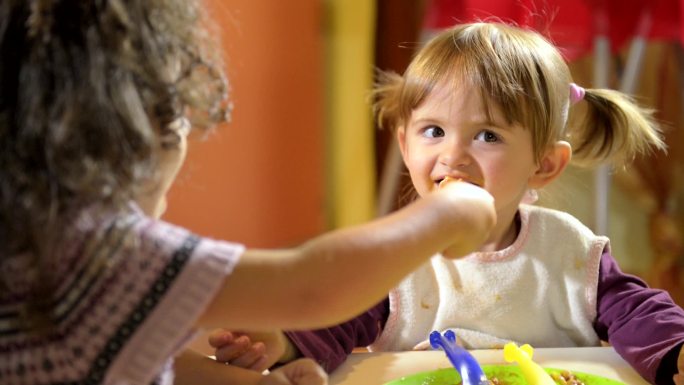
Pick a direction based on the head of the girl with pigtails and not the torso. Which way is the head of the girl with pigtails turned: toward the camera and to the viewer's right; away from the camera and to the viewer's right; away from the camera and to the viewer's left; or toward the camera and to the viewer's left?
toward the camera and to the viewer's left

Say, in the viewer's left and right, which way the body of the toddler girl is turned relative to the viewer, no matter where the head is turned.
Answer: facing away from the viewer and to the right of the viewer

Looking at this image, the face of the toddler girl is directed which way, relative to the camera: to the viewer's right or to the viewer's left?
to the viewer's right

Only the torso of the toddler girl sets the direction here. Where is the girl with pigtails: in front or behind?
in front
